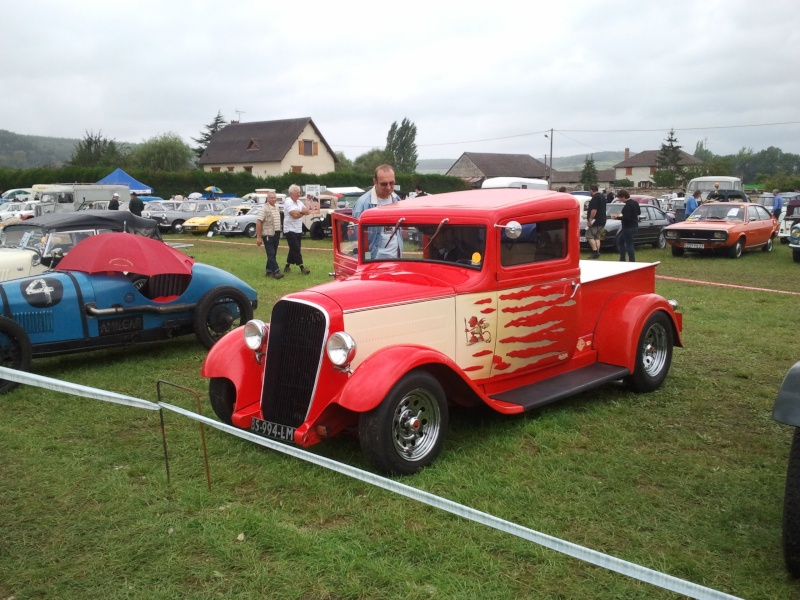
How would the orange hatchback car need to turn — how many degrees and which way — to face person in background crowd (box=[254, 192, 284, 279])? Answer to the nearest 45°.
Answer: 0° — it already faces them

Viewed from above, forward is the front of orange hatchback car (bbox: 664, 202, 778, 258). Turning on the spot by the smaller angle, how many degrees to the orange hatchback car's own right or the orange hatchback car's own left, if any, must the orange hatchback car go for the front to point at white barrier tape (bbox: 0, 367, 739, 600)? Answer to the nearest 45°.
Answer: approximately 45° to the orange hatchback car's own left

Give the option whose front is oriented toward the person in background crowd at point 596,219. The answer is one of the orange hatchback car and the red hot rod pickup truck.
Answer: the orange hatchback car

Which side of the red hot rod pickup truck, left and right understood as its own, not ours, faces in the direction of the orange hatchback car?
back

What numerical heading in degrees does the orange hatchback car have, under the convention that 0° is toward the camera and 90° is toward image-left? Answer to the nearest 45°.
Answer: approximately 45°

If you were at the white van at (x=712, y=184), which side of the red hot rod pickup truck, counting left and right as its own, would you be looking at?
back

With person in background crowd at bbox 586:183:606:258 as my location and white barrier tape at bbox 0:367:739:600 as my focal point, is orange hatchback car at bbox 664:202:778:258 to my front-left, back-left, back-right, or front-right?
back-left

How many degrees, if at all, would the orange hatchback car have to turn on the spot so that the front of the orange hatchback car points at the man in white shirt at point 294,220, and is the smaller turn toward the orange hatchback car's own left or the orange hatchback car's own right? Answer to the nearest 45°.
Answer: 0° — it already faces them

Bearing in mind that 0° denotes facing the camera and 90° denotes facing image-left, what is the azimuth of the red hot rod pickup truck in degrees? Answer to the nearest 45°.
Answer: approximately 45°

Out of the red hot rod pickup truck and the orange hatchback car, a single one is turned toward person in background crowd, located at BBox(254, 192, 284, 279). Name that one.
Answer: the orange hatchback car

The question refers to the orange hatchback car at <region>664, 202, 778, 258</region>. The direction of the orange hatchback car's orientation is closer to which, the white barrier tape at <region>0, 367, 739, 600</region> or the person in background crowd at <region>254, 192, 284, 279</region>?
the person in background crowd
